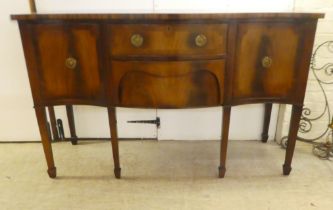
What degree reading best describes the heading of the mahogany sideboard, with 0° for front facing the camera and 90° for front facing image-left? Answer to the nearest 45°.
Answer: approximately 0°

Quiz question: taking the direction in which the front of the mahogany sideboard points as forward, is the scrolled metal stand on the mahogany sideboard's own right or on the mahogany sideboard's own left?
on the mahogany sideboard's own left
